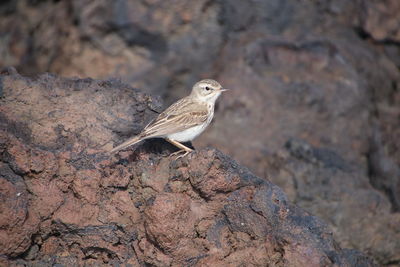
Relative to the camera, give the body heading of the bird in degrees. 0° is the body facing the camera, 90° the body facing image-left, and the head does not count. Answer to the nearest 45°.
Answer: approximately 270°
